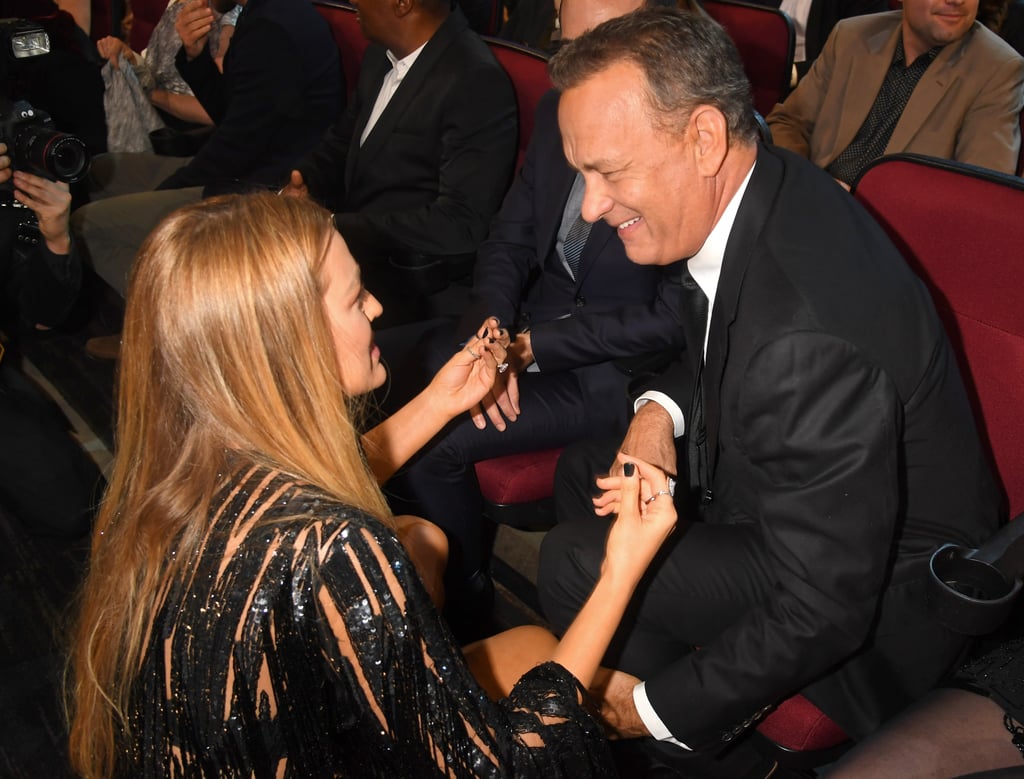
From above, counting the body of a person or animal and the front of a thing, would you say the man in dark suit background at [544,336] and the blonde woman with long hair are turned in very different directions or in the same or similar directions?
very different directions

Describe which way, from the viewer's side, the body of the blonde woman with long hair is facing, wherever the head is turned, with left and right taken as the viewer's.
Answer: facing away from the viewer and to the right of the viewer

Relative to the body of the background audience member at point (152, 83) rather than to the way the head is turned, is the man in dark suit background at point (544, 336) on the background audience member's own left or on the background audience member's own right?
on the background audience member's own left

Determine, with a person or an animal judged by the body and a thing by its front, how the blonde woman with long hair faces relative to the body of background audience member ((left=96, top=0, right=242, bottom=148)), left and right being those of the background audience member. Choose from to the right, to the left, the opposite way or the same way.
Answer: the opposite way

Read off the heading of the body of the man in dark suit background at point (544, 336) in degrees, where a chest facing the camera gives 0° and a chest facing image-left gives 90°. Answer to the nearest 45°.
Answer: approximately 45°

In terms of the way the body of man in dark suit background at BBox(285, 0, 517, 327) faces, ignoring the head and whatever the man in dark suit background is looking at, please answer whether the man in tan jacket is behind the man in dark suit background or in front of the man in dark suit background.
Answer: behind

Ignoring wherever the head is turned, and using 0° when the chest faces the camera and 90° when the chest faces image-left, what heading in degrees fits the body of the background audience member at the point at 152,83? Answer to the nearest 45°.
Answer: approximately 45°
